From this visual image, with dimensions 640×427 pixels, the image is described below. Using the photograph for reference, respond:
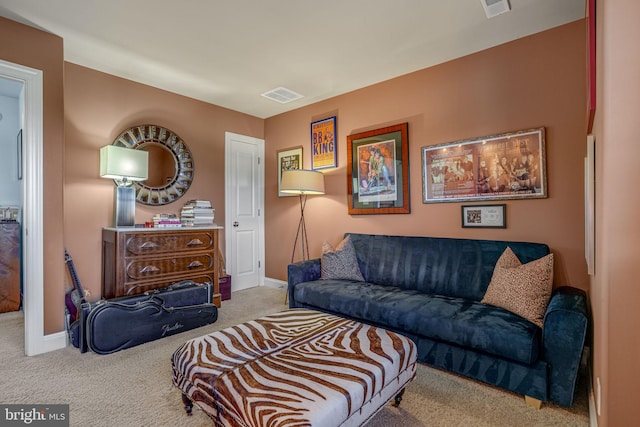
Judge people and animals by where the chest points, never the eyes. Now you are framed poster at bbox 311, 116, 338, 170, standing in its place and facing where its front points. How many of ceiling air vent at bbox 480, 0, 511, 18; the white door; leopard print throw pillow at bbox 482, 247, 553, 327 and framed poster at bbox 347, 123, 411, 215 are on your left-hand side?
3

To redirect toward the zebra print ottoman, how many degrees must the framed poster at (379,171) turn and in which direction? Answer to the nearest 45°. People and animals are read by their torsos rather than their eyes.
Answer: approximately 45° to its left

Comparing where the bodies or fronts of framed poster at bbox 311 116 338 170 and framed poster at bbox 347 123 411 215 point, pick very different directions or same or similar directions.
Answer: same or similar directions

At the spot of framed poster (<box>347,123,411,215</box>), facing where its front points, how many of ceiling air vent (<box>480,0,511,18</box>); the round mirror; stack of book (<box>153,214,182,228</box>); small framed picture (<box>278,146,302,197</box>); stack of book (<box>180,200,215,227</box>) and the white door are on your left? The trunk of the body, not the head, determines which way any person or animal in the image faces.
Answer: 1

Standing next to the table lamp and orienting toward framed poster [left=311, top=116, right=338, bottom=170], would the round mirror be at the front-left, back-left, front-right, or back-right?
front-left

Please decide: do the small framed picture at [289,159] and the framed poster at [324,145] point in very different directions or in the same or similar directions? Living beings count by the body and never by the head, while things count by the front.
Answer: same or similar directions

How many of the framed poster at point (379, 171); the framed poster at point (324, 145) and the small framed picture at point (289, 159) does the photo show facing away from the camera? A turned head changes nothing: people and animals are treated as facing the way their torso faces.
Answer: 0

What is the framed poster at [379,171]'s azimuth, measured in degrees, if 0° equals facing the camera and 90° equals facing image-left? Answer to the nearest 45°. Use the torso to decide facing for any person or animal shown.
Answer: approximately 45°

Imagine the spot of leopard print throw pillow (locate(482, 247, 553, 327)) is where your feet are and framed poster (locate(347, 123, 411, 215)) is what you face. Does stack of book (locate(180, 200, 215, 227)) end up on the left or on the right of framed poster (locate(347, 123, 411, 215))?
left

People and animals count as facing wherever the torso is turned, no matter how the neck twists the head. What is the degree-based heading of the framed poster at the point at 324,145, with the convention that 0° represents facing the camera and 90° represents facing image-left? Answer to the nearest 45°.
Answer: approximately 45°

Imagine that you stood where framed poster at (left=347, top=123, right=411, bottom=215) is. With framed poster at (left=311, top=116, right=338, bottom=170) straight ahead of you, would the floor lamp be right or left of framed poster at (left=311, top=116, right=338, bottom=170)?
left

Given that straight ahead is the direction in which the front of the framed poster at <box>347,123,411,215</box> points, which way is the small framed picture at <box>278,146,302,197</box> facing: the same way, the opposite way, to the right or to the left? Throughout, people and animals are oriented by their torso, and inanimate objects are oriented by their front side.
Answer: the same way

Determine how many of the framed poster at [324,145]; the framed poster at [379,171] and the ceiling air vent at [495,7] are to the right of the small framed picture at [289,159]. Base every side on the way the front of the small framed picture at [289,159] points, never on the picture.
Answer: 0

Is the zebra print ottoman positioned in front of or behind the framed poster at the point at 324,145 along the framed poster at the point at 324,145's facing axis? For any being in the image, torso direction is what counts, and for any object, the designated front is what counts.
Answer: in front

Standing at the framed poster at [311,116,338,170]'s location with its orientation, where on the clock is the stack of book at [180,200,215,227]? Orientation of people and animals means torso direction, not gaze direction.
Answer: The stack of book is roughly at 1 o'clock from the framed poster.
